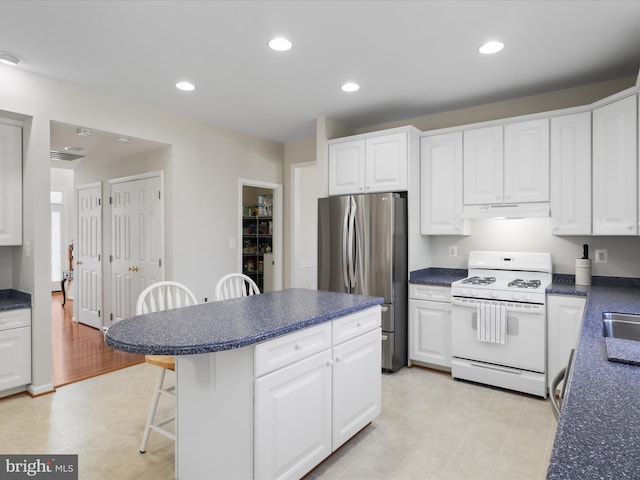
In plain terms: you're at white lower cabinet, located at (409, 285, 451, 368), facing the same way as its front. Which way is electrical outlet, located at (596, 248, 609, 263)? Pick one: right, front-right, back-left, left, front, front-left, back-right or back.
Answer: back-left

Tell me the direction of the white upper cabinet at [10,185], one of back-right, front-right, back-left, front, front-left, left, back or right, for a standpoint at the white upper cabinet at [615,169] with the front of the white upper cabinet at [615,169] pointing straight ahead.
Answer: front

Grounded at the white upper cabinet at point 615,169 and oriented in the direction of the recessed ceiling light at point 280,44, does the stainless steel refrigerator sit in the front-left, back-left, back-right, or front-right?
front-right

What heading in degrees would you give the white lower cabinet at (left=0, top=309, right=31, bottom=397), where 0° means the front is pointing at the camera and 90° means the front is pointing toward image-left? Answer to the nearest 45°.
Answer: approximately 315°

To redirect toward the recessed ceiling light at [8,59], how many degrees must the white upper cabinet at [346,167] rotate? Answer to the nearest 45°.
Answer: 0° — it already faces it

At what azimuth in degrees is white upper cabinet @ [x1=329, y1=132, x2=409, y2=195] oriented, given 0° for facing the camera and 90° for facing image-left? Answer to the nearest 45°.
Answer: approximately 45°

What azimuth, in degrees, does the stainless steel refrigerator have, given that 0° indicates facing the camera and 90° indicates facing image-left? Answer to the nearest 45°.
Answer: approximately 45°

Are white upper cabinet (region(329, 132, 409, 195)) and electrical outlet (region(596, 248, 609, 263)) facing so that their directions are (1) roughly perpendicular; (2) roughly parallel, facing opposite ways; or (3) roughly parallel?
roughly parallel

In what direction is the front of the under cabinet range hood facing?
toward the camera

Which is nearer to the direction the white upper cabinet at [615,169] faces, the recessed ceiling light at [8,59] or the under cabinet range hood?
the recessed ceiling light

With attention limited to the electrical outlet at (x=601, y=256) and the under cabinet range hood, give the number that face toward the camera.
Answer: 2

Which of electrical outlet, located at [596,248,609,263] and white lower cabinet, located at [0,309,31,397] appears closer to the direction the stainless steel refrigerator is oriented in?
the white lower cabinet
